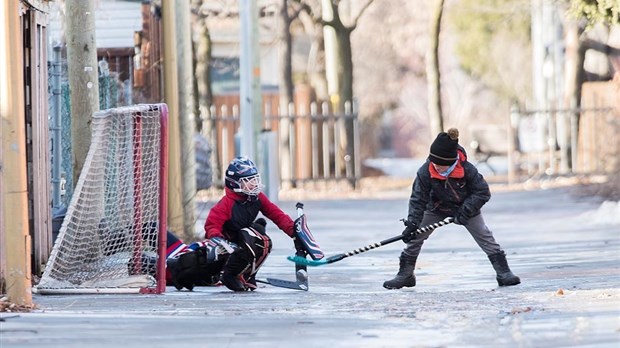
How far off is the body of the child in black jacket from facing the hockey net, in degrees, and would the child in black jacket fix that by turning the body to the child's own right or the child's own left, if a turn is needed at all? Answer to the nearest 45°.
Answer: approximately 90° to the child's own right

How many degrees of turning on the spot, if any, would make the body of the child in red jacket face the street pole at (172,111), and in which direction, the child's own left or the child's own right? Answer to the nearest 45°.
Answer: approximately 135° to the child's own left

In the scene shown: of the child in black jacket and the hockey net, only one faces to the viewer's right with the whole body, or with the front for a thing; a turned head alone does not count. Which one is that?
the hockey net

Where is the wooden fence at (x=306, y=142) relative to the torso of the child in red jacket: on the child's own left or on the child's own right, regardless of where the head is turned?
on the child's own left

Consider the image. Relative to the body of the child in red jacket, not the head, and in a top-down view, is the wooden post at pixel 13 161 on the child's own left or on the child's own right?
on the child's own right

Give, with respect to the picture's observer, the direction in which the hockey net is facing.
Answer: facing to the right of the viewer
